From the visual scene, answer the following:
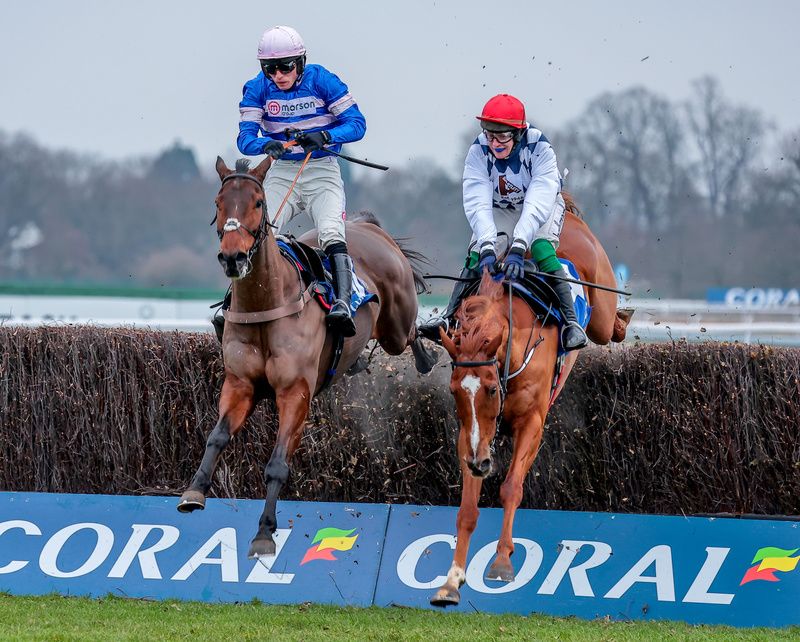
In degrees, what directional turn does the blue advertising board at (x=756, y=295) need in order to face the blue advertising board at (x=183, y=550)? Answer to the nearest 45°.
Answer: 0° — it already faces it

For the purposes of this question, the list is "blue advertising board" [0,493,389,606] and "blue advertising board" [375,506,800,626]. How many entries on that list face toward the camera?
2

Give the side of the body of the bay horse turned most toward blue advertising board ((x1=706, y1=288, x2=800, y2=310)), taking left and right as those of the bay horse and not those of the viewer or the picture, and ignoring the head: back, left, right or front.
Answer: back

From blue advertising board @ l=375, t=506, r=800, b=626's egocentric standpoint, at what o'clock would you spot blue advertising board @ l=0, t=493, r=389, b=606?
blue advertising board @ l=0, t=493, r=389, b=606 is roughly at 3 o'clock from blue advertising board @ l=375, t=506, r=800, b=626.

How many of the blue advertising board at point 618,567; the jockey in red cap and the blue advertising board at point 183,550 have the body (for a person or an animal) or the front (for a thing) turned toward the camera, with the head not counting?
3

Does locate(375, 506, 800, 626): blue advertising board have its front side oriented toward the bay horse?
no

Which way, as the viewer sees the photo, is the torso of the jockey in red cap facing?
toward the camera

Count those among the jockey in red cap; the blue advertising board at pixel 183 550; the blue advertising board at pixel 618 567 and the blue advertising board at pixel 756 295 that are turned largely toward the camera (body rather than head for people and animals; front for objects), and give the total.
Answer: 4

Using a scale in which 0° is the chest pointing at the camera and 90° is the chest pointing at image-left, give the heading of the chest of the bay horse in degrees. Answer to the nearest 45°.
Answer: approximately 45°

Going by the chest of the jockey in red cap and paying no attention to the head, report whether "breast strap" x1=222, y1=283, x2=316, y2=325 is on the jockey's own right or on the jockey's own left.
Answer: on the jockey's own right

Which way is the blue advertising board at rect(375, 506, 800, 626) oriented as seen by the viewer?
toward the camera

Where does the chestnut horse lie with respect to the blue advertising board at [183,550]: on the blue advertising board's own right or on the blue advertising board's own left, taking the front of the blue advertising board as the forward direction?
on the blue advertising board's own left

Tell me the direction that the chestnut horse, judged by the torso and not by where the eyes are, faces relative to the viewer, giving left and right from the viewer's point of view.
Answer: facing the viewer and to the left of the viewer

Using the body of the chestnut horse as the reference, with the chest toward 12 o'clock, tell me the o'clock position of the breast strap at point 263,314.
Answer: The breast strap is roughly at 2 o'clock from the chestnut horse.
